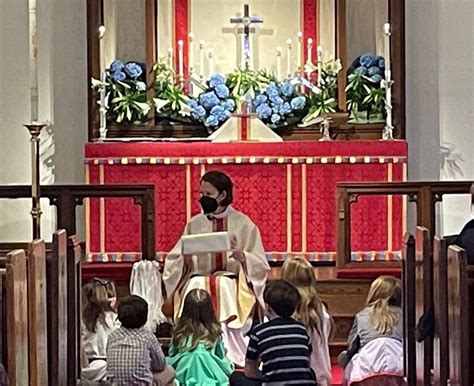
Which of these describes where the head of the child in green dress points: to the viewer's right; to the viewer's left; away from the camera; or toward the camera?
away from the camera

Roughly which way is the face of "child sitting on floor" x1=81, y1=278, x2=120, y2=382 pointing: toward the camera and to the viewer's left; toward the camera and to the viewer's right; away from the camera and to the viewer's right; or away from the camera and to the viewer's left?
away from the camera and to the viewer's right

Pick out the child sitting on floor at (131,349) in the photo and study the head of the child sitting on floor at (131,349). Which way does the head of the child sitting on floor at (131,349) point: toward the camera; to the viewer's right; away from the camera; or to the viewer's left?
away from the camera

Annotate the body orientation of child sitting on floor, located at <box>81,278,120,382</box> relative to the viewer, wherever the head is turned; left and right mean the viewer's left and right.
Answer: facing away from the viewer and to the right of the viewer

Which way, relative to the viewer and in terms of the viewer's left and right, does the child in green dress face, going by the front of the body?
facing away from the viewer

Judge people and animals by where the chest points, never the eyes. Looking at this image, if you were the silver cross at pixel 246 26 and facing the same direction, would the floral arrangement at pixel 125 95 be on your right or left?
on your right

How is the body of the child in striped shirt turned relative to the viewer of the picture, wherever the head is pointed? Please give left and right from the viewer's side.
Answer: facing away from the viewer and to the left of the viewer
